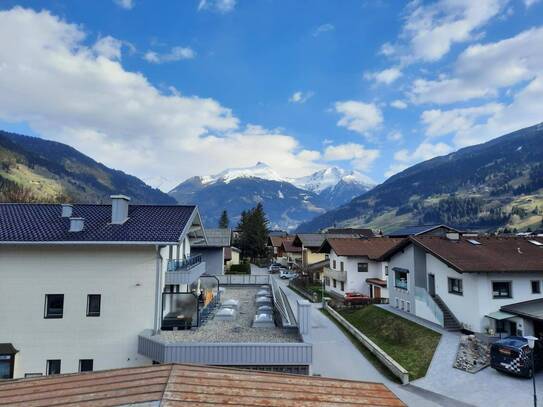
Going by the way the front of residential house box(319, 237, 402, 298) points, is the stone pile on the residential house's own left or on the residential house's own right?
on the residential house's own left

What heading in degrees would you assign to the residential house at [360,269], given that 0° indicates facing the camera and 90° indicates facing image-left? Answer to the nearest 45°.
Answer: approximately 45°

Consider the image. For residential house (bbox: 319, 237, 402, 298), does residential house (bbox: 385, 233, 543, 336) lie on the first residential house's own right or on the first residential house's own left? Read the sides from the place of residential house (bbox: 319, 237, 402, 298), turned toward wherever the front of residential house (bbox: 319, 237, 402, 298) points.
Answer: on the first residential house's own left

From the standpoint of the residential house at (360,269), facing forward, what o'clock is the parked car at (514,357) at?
The parked car is roughly at 10 o'clock from the residential house.
